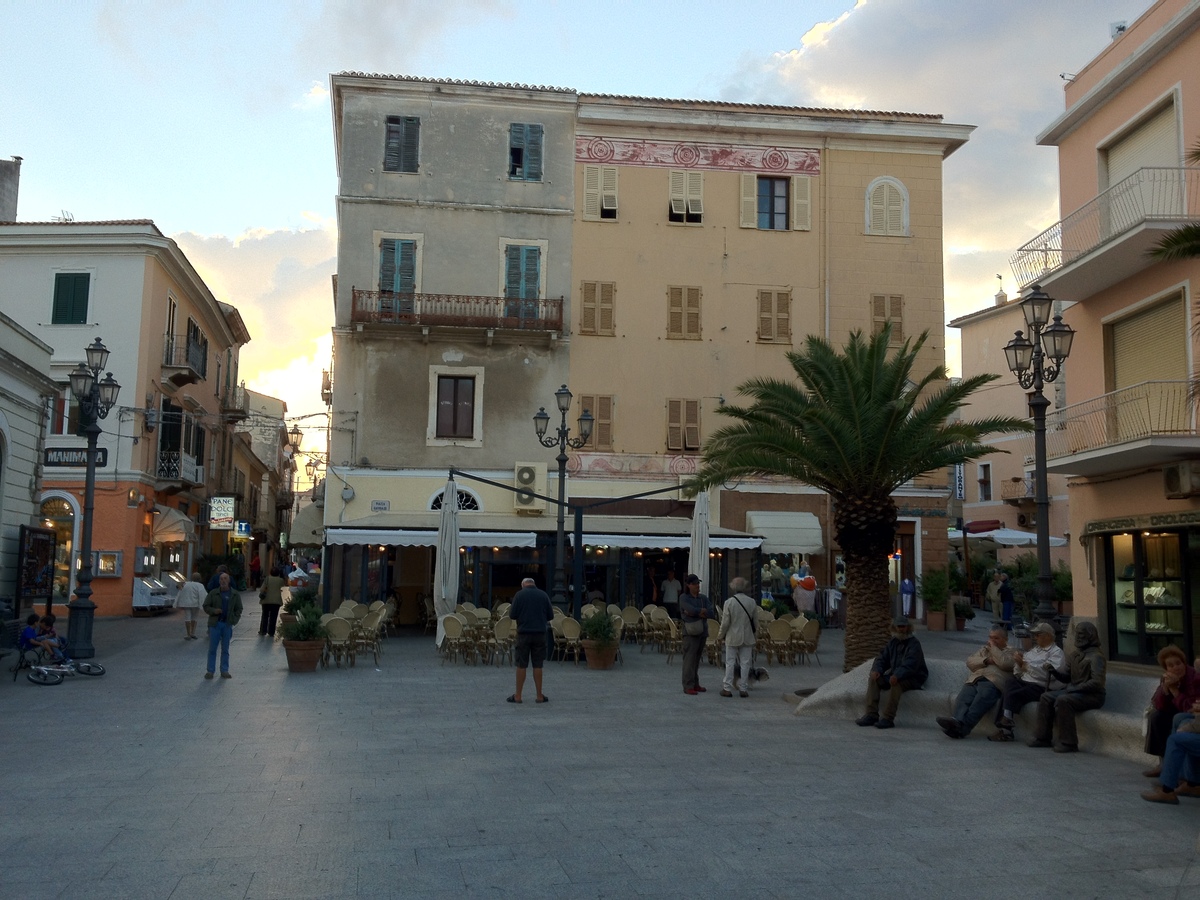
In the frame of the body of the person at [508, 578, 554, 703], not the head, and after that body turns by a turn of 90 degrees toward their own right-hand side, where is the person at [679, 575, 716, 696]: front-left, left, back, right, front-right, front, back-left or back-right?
front-left

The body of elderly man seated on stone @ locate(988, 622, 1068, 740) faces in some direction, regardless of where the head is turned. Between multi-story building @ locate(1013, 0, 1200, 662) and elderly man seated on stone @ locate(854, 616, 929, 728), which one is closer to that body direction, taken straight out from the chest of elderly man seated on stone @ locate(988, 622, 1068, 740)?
the elderly man seated on stone

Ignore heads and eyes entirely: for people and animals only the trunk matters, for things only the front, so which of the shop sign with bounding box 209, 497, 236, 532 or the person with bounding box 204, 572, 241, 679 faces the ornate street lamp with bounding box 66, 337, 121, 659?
the shop sign

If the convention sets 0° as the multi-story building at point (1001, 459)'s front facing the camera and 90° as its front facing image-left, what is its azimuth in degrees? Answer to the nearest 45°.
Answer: approximately 45°

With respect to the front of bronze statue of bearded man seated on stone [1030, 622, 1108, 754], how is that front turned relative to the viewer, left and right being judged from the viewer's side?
facing the viewer and to the left of the viewer

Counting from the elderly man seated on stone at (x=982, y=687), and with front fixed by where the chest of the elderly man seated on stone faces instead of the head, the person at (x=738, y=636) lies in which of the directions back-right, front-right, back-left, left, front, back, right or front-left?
right

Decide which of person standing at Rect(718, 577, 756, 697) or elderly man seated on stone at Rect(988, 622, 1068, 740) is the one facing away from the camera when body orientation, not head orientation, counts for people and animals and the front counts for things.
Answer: the person standing

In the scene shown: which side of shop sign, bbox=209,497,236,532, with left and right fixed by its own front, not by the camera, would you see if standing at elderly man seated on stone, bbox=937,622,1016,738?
front

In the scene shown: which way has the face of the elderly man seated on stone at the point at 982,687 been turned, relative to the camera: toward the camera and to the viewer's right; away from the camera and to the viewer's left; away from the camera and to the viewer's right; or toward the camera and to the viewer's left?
toward the camera and to the viewer's left

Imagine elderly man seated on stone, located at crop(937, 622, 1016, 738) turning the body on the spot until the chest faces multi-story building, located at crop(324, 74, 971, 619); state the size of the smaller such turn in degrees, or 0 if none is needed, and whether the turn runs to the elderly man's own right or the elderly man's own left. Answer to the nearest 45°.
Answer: approximately 90° to the elderly man's own right
